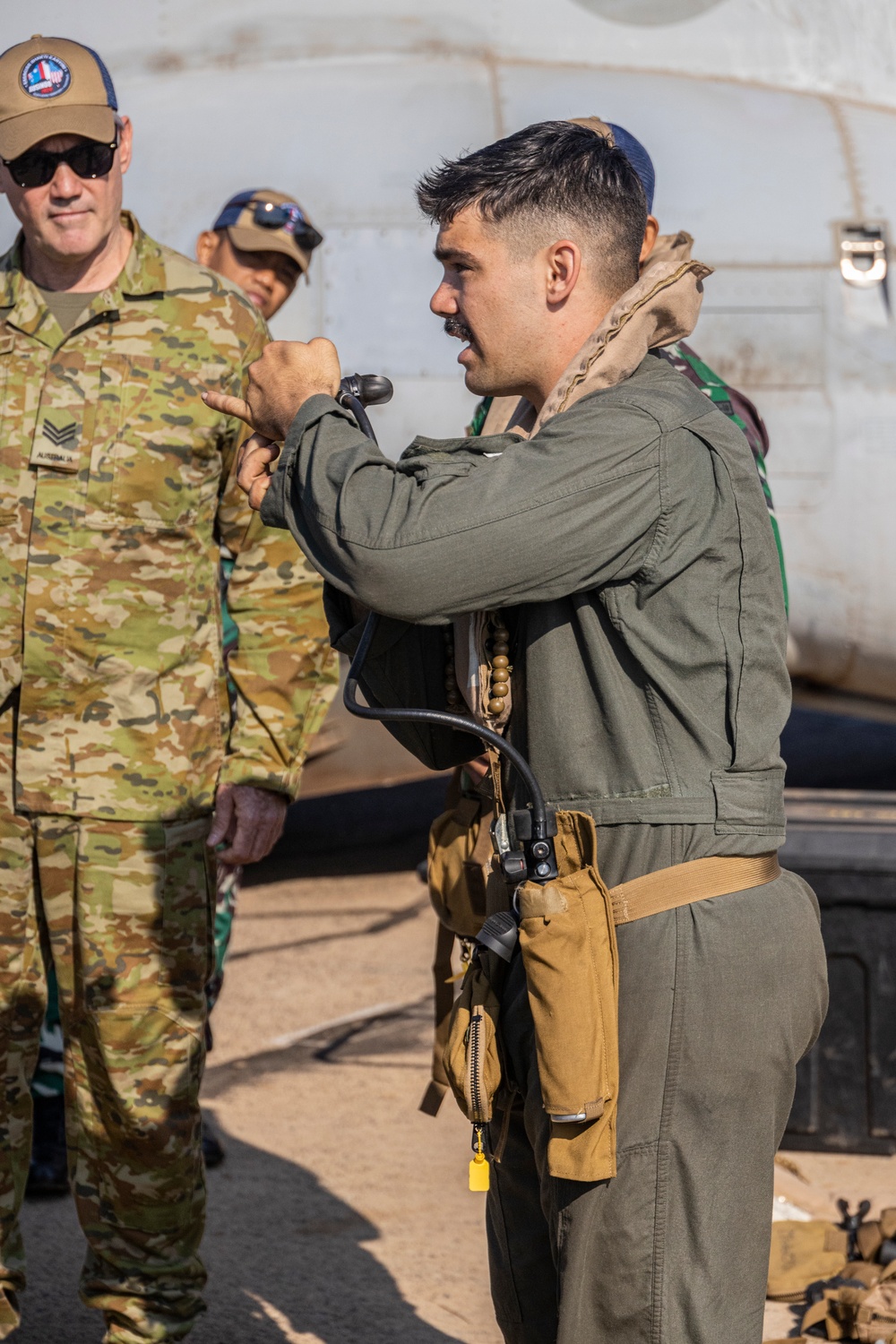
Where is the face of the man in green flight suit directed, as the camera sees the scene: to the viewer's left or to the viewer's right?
to the viewer's left

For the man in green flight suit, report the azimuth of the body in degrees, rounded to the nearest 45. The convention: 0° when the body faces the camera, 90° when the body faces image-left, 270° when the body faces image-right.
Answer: approximately 90°
